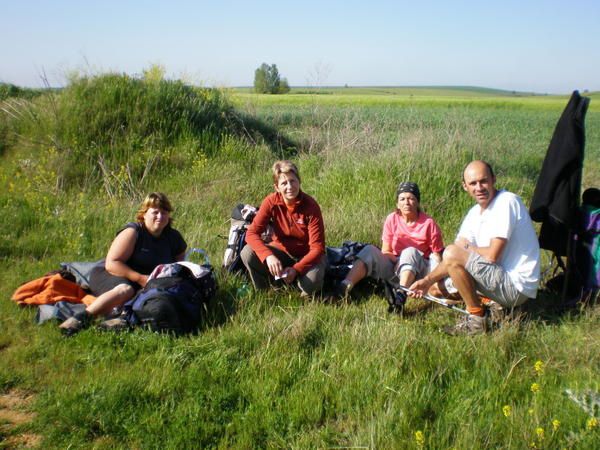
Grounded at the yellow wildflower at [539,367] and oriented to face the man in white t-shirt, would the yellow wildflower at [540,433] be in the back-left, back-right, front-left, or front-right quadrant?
back-left

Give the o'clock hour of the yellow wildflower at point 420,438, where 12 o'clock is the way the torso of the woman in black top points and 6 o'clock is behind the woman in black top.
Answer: The yellow wildflower is roughly at 11 o'clock from the woman in black top.

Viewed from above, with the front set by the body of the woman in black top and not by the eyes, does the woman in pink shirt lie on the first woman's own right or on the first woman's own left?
on the first woman's own left

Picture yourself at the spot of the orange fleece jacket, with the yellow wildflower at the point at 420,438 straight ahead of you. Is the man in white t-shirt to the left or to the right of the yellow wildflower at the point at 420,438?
left

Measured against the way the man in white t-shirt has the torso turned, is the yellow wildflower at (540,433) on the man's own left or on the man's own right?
on the man's own left
